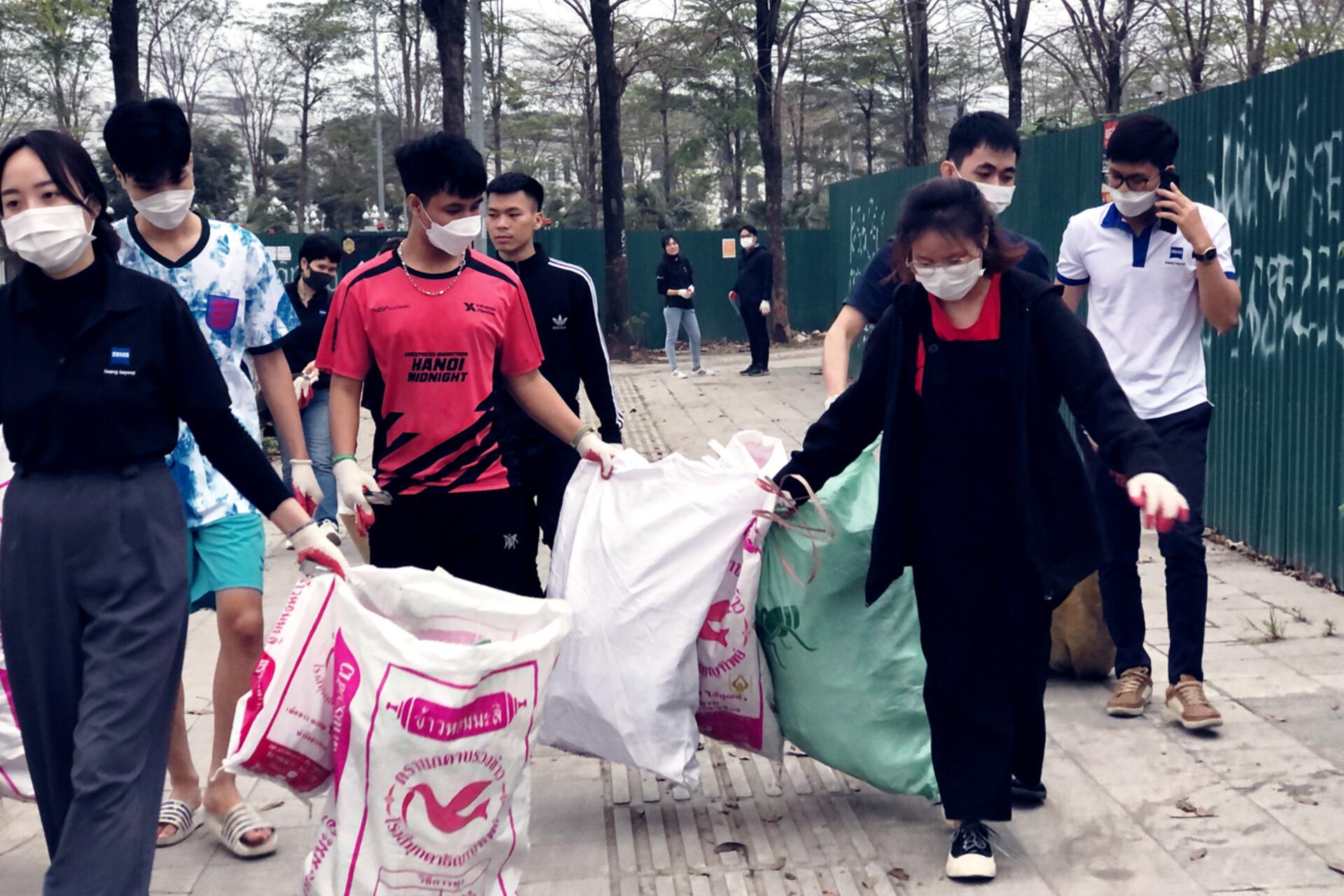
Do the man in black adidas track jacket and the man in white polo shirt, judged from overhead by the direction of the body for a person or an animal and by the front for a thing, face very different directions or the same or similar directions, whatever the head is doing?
same or similar directions

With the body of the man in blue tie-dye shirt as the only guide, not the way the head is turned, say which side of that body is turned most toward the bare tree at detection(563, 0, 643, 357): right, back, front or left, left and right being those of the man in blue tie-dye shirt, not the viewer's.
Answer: back

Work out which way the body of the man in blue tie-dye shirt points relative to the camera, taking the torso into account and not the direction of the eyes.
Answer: toward the camera

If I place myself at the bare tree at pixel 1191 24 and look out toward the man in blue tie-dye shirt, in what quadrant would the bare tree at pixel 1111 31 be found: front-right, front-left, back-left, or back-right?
front-right

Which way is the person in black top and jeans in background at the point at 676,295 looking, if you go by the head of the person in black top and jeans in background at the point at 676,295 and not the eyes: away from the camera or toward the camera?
toward the camera

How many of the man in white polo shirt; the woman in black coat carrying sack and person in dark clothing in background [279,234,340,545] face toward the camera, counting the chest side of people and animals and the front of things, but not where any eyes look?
3

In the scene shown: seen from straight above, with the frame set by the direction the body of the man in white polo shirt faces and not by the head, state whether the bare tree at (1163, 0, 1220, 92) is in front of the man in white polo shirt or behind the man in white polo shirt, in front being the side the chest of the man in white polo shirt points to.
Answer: behind

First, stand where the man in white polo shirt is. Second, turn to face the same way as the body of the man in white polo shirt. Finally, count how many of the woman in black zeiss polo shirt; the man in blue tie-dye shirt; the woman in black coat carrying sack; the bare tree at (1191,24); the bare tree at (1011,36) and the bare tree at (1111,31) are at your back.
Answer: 3

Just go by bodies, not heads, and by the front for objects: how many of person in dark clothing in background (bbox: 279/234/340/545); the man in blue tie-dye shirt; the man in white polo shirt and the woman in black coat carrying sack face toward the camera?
4

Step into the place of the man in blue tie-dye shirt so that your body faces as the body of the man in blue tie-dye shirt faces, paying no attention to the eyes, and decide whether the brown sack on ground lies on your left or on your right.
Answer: on your left

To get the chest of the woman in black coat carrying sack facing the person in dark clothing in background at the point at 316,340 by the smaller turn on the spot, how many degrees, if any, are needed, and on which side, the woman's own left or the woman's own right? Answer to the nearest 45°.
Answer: approximately 135° to the woman's own right

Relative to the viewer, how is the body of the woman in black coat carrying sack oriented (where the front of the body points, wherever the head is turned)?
toward the camera

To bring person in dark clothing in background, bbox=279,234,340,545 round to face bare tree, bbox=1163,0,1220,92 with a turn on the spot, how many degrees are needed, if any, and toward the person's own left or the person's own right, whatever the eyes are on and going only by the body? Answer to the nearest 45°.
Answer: approximately 135° to the person's own left

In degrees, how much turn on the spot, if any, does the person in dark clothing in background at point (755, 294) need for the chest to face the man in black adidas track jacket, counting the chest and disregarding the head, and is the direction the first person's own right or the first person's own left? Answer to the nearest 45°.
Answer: approximately 45° to the first person's own left

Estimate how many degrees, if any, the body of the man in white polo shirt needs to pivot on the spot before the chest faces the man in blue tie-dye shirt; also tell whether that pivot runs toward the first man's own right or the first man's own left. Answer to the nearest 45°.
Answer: approximately 45° to the first man's own right

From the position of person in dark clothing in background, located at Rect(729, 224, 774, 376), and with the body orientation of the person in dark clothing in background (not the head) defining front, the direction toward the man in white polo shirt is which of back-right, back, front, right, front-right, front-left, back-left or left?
front-left

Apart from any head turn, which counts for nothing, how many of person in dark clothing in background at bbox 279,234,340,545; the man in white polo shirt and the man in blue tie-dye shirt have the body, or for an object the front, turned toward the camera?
3

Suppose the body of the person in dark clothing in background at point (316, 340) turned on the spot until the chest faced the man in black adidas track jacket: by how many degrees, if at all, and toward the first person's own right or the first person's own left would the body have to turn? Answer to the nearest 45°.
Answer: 0° — they already face them

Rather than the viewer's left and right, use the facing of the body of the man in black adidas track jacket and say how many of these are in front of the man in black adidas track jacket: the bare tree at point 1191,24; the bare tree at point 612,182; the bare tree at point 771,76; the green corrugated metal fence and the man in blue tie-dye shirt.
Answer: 1
